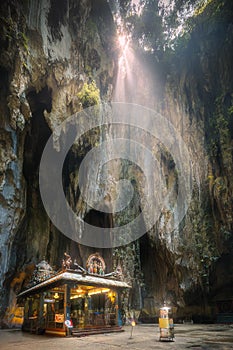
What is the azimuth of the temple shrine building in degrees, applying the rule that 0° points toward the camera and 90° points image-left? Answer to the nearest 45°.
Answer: approximately 315°
